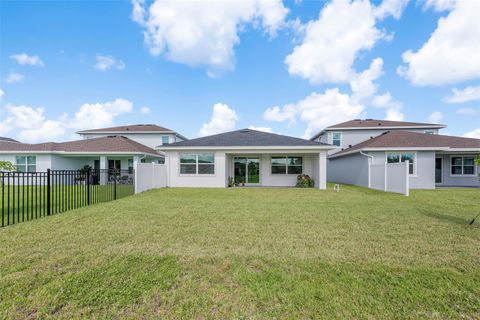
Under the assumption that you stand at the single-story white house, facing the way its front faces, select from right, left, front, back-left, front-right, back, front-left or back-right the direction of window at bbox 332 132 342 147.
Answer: front-right

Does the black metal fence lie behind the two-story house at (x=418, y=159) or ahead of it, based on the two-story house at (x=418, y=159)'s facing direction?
behind

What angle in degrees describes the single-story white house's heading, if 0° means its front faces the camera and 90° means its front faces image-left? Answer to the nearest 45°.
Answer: approximately 180°

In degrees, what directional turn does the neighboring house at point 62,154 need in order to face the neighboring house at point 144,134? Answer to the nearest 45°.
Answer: approximately 45° to its right

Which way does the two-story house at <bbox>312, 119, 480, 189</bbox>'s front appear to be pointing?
away from the camera

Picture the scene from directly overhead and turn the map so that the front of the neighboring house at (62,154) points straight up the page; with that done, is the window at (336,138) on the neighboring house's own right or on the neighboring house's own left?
on the neighboring house's own right

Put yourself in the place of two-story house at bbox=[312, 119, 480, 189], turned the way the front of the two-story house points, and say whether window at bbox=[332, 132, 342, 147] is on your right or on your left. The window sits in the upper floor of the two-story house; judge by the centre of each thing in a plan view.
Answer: on your left

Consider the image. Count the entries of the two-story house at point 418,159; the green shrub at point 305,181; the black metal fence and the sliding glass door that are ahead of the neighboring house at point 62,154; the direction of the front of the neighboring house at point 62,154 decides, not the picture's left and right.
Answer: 0

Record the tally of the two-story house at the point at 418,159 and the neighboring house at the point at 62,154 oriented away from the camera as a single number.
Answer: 2

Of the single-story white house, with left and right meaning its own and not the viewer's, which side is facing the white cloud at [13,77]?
left

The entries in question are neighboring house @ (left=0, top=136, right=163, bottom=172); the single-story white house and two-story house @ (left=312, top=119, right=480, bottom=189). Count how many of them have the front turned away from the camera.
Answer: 3

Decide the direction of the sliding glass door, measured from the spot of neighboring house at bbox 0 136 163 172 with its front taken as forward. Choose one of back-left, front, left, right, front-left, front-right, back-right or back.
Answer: back-right

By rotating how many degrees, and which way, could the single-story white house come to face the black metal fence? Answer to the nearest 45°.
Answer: approximately 135° to its left

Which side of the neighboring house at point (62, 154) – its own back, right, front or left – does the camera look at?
back

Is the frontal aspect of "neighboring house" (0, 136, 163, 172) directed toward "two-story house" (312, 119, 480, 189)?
no
